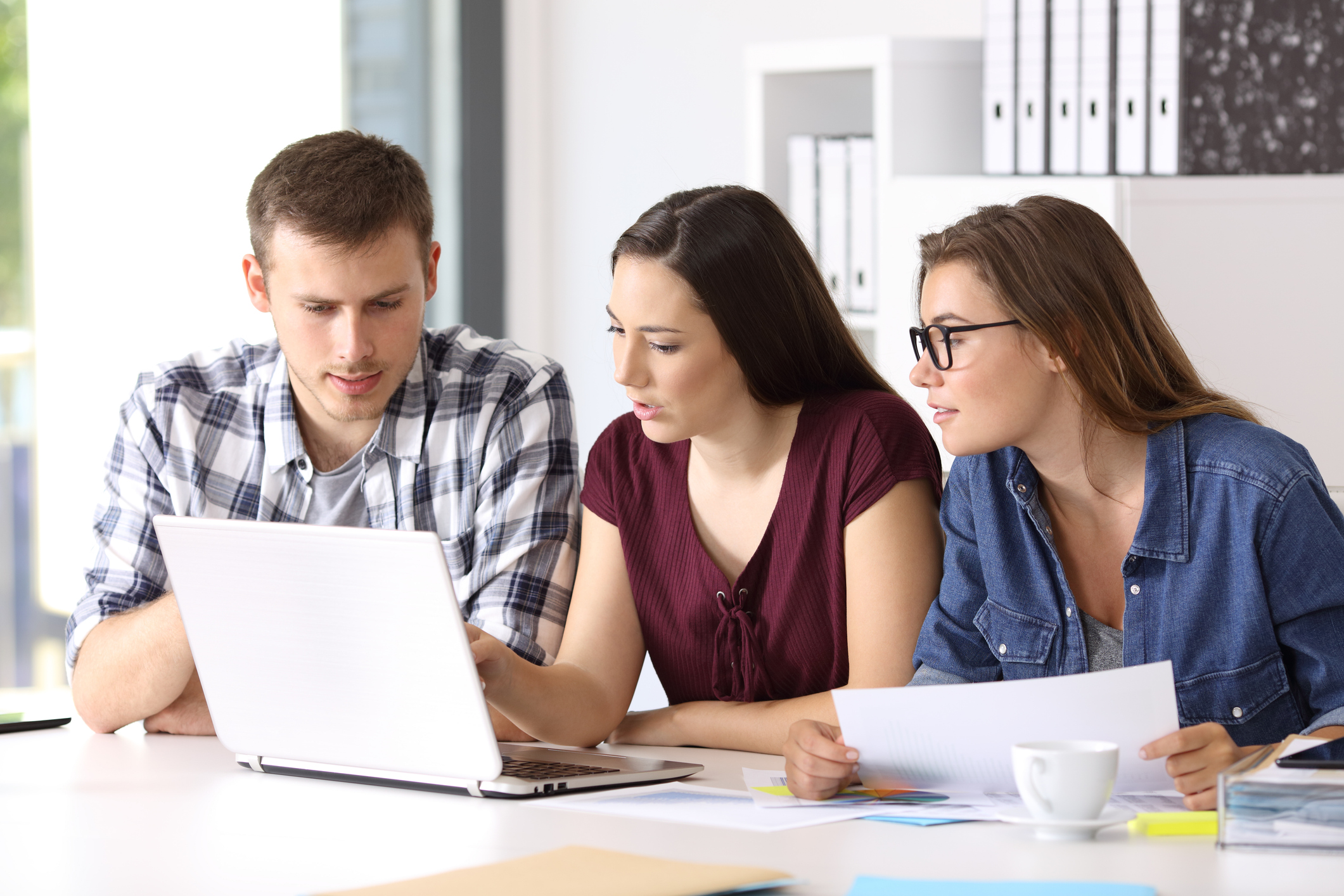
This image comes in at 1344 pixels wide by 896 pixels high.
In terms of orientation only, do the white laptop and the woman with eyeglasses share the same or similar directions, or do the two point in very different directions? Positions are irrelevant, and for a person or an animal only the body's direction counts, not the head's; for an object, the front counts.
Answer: very different directions

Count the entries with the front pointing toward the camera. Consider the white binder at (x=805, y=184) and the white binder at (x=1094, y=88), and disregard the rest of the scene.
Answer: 2

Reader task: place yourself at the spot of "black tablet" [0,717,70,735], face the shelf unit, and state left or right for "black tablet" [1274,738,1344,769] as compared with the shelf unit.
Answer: right

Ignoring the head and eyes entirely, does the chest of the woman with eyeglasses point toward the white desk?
yes

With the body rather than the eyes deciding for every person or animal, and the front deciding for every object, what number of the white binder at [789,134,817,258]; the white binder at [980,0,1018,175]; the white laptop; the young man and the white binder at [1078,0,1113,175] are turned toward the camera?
4

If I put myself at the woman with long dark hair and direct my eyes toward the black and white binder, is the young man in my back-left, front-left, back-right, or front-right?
back-left

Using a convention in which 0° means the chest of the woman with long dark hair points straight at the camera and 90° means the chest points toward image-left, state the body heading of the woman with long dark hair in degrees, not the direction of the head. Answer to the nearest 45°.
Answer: approximately 45°

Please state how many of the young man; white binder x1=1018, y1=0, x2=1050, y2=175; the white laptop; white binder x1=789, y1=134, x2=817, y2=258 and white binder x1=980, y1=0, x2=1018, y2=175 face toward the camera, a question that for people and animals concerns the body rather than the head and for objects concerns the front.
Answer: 4
